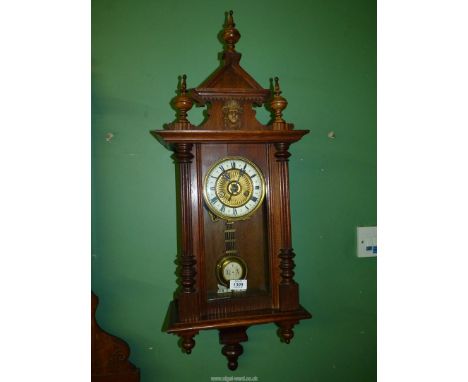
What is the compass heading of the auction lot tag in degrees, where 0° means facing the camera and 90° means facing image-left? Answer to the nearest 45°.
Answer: approximately 0°
